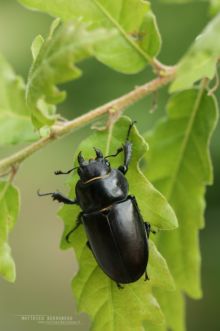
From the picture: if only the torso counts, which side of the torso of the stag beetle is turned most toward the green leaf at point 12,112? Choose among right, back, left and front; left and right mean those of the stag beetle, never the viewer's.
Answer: front

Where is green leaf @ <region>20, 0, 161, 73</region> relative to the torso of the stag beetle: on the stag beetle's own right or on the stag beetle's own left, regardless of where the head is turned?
on the stag beetle's own right

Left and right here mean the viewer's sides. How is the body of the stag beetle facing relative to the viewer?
facing away from the viewer
